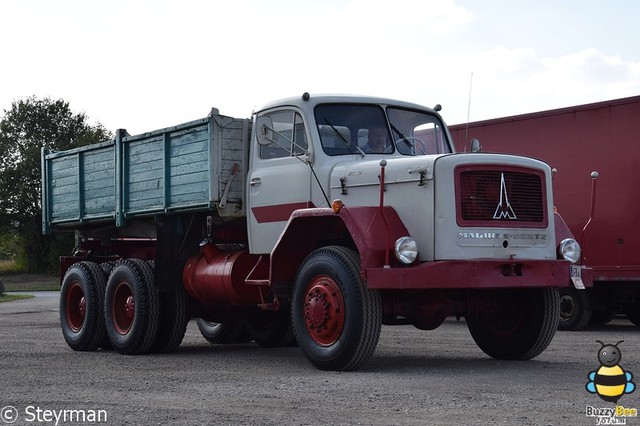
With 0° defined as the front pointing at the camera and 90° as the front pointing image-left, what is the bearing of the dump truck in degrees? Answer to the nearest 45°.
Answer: approximately 315°

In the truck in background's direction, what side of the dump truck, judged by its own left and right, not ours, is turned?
left
